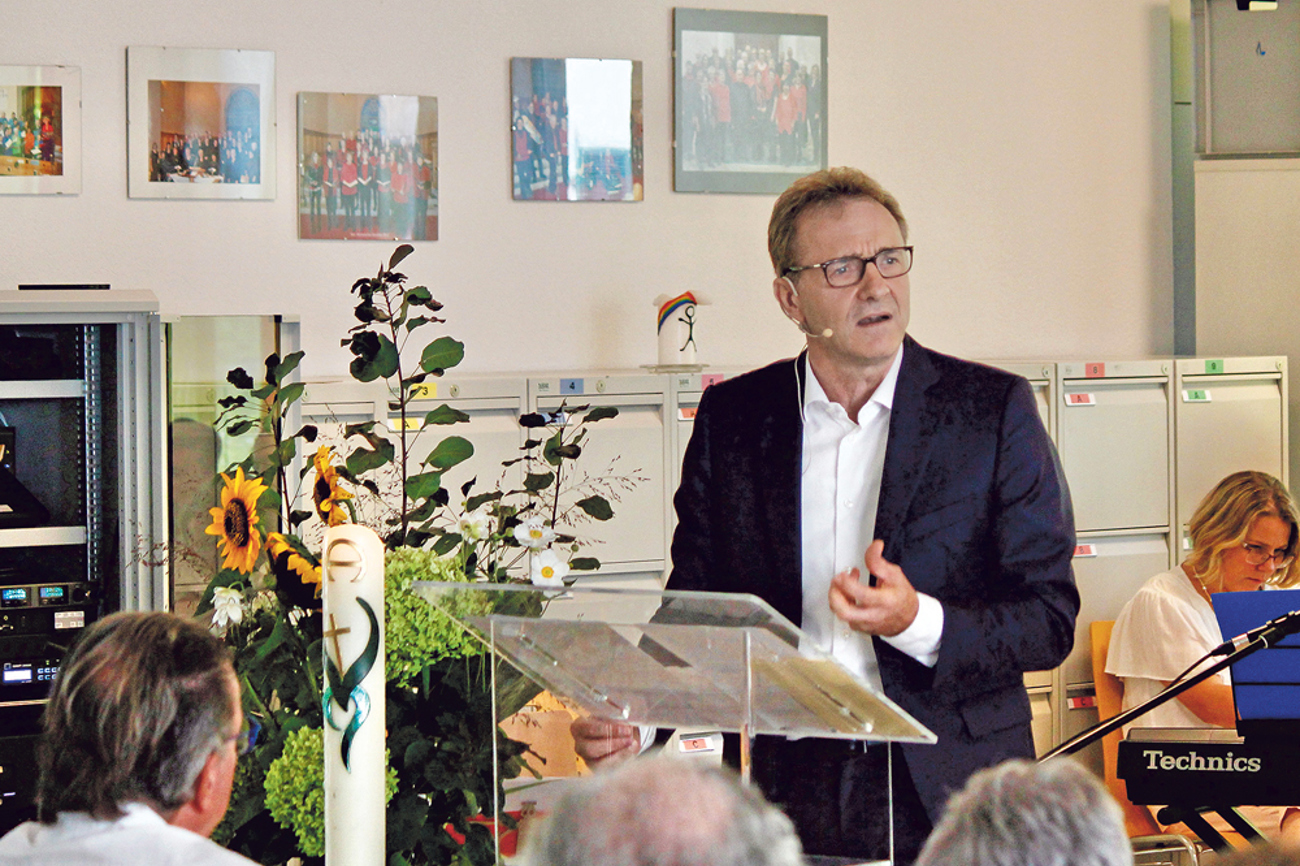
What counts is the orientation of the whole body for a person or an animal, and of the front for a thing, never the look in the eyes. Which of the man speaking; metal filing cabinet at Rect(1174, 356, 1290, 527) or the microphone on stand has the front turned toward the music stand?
the metal filing cabinet

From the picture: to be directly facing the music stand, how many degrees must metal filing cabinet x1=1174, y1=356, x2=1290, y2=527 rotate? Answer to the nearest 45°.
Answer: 0° — it already faces it

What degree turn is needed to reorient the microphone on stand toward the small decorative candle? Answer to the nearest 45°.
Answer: approximately 135° to its left

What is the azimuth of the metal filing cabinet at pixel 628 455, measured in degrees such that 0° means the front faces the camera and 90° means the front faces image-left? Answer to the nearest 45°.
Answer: approximately 0°

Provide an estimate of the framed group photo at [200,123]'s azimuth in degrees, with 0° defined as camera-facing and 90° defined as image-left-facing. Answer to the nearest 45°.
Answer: approximately 0°

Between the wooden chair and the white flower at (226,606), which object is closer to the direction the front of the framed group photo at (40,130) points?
the white flower
